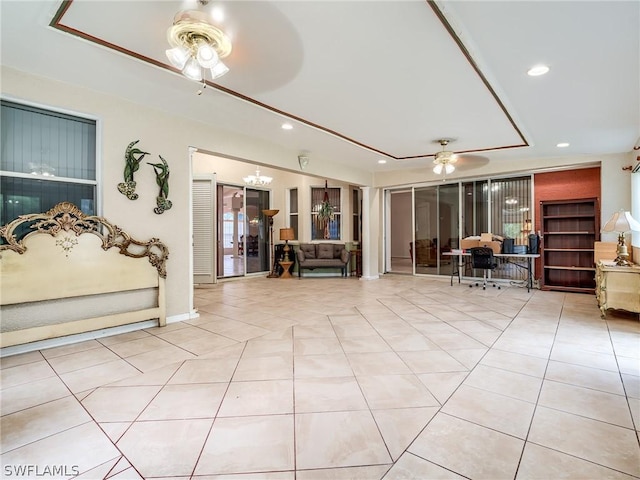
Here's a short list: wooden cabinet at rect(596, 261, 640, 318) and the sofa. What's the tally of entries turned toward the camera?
1

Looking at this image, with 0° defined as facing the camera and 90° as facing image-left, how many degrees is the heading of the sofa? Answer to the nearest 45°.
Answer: approximately 0°

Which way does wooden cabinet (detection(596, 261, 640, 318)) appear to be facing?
to the viewer's left

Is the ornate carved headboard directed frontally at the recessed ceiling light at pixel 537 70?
yes

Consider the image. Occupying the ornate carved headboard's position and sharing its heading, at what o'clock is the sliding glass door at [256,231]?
The sliding glass door is roughly at 9 o'clock from the ornate carved headboard.

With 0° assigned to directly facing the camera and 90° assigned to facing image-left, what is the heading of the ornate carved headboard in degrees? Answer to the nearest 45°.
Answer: approximately 315°

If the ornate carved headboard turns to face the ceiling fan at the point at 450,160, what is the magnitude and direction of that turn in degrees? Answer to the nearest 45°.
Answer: approximately 45° to its left

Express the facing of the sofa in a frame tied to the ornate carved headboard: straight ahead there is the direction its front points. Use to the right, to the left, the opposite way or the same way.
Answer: to the right
